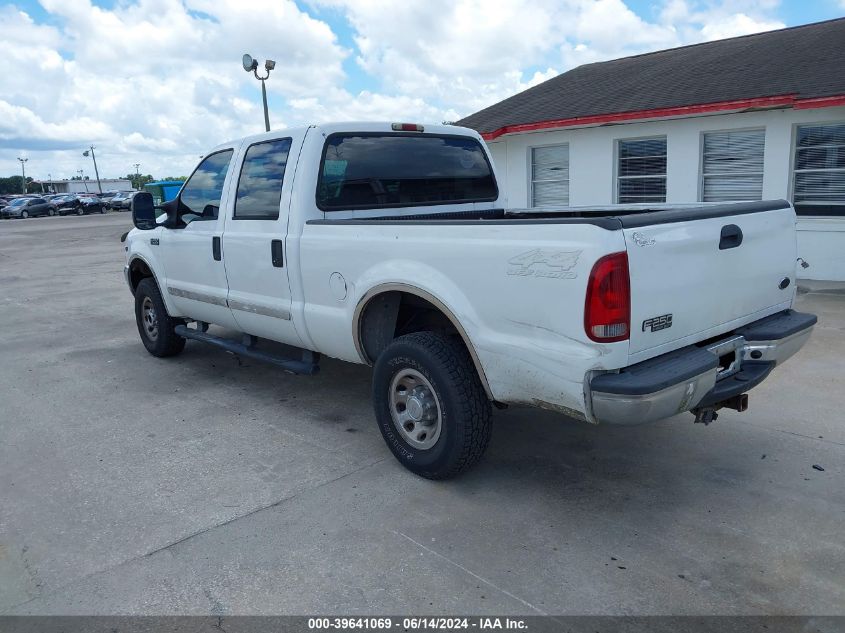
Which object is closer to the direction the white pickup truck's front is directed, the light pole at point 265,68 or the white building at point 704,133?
the light pole

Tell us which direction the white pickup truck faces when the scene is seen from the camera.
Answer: facing away from the viewer and to the left of the viewer

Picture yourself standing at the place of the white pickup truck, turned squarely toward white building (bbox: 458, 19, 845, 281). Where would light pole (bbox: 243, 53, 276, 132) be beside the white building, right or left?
left

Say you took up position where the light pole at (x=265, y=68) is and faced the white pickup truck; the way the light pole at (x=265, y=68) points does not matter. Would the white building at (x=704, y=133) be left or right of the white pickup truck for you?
left

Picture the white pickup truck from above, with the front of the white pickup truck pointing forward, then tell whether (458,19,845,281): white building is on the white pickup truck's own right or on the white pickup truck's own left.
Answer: on the white pickup truck's own right

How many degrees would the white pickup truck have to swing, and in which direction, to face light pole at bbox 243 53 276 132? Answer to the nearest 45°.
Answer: approximately 45° to its right
